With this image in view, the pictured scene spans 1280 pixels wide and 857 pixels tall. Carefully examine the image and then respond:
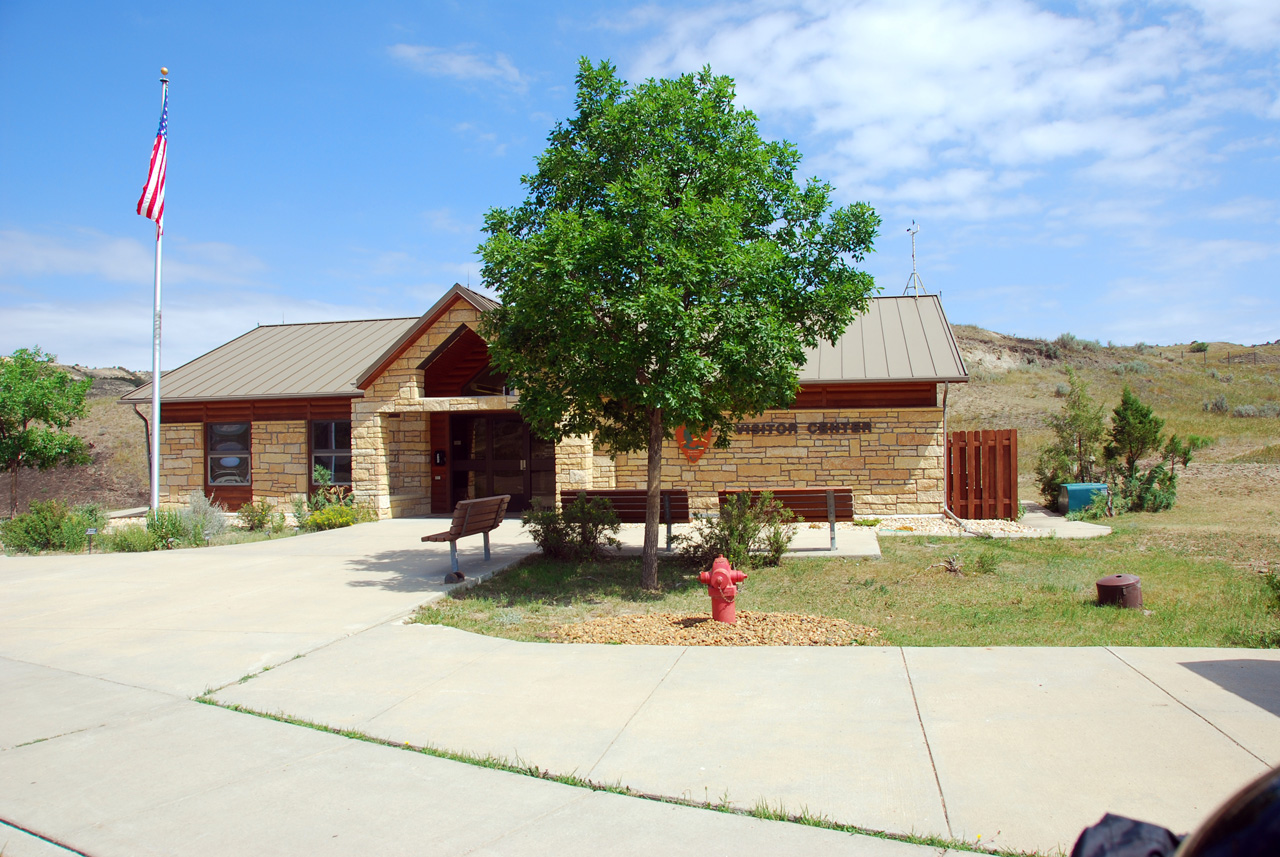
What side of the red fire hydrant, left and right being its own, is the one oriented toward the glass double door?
back

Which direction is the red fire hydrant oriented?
toward the camera

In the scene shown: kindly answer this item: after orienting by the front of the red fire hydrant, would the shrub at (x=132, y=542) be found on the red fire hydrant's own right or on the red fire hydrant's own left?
on the red fire hydrant's own right
